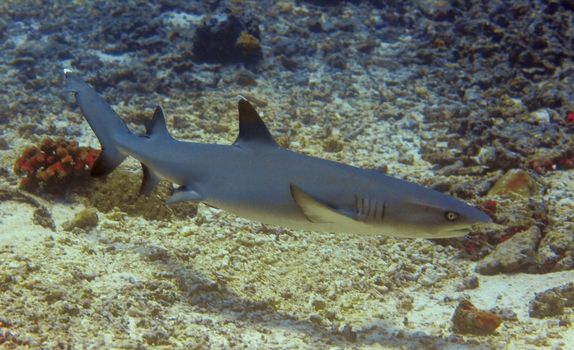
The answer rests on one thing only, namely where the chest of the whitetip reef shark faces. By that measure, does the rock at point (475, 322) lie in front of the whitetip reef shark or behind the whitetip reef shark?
in front

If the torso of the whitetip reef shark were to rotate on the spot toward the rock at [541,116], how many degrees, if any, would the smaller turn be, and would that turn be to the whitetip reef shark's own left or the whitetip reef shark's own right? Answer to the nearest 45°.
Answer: approximately 45° to the whitetip reef shark's own left

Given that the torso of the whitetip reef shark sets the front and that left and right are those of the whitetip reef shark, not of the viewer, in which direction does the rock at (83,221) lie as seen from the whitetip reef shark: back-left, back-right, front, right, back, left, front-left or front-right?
back-left

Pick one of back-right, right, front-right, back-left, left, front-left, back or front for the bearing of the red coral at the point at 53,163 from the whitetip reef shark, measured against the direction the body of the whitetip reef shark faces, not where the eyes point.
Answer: back-left

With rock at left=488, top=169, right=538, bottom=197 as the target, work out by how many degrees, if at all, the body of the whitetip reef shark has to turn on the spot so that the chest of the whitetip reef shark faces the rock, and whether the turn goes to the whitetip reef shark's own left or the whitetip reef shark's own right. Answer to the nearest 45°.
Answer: approximately 45° to the whitetip reef shark's own left

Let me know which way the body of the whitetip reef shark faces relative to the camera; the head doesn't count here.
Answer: to the viewer's right

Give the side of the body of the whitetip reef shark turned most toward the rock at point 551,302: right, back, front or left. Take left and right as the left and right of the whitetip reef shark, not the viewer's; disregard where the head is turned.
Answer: front

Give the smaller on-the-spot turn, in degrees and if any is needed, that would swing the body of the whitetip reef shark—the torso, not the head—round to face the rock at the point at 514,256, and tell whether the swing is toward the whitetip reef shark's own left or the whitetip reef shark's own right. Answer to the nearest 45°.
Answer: approximately 45° to the whitetip reef shark's own left

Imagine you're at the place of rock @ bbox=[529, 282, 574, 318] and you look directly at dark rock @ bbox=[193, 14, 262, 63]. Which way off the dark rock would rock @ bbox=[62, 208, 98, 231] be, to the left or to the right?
left
